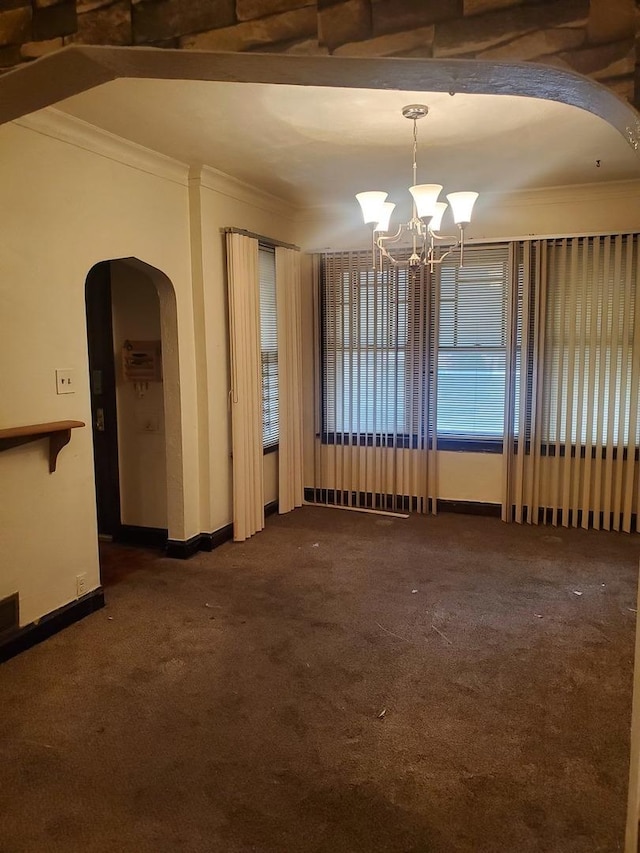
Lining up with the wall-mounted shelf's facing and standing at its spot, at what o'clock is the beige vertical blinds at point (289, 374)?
The beige vertical blinds is roughly at 9 o'clock from the wall-mounted shelf.

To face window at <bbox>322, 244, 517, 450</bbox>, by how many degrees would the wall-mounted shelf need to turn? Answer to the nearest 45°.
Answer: approximately 45° to its left

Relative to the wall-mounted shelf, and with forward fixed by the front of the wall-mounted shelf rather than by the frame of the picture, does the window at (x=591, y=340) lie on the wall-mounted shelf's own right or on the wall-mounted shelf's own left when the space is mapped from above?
on the wall-mounted shelf's own left

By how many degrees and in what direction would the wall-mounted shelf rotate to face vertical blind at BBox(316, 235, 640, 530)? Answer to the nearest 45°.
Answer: approximately 45° to its left

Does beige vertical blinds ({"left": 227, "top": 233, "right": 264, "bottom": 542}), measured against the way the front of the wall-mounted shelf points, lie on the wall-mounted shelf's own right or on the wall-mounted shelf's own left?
on the wall-mounted shelf's own left

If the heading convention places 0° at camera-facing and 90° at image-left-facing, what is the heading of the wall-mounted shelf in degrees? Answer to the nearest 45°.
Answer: approximately 315°

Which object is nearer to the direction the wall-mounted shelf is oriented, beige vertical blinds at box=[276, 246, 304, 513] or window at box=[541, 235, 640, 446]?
the window
